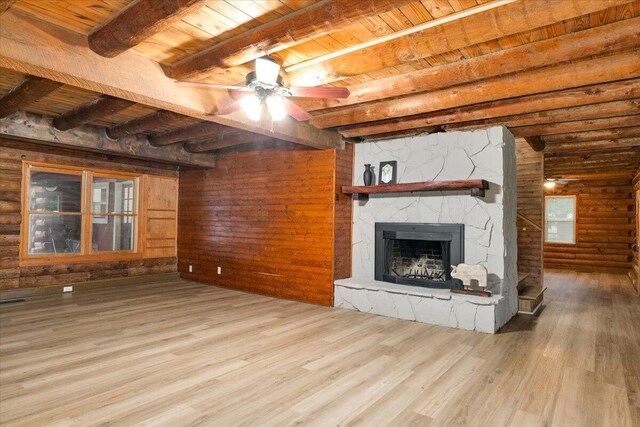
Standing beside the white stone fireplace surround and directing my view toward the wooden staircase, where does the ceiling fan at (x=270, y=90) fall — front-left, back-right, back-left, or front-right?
back-right

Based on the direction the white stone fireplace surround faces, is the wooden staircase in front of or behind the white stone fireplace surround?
behind

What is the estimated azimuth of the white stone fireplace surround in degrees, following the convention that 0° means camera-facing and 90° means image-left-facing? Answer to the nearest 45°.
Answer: approximately 45°

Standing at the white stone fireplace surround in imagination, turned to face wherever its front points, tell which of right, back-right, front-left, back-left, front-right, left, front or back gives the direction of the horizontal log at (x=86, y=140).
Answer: front-right

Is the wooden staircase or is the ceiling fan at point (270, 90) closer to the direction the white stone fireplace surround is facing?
the ceiling fan

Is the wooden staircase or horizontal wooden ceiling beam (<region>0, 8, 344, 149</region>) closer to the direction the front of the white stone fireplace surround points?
the horizontal wooden ceiling beam

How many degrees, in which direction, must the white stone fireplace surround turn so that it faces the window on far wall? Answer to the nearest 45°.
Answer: approximately 180°

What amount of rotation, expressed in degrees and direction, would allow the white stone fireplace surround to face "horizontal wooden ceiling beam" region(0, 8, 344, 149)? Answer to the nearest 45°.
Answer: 0° — it already faces it

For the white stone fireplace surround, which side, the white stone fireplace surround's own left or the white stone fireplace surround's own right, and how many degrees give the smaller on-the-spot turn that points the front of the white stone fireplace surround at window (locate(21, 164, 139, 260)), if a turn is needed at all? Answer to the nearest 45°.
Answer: approximately 45° to the white stone fireplace surround's own right
